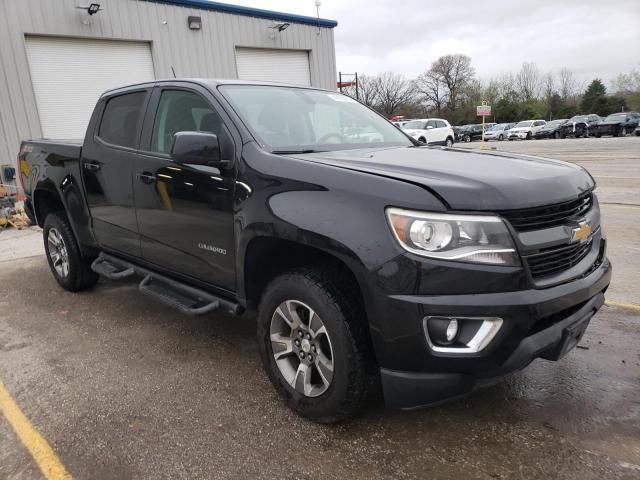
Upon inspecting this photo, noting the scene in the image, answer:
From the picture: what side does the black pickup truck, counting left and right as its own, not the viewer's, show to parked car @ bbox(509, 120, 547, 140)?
left

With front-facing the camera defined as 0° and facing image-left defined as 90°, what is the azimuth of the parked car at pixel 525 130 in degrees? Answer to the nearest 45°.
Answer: approximately 45°

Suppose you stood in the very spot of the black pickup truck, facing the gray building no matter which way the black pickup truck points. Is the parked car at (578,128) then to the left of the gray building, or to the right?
right

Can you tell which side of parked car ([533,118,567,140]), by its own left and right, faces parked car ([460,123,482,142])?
right

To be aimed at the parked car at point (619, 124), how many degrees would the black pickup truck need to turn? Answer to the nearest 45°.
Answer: approximately 90° to its left

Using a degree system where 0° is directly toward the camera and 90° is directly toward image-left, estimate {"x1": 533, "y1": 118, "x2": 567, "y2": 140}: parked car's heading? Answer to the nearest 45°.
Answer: approximately 45°

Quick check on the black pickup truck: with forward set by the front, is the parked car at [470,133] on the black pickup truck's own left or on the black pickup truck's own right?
on the black pickup truck's own left

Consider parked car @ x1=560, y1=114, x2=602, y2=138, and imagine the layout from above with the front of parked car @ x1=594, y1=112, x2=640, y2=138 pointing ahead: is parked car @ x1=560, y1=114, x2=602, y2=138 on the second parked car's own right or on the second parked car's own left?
on the second parked car's own right

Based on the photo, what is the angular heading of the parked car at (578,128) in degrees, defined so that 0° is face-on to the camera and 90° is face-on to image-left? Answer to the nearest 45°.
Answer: approximately 45°

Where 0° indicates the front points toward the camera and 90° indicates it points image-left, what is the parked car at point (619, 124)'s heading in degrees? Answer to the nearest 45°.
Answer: approximately 45°
